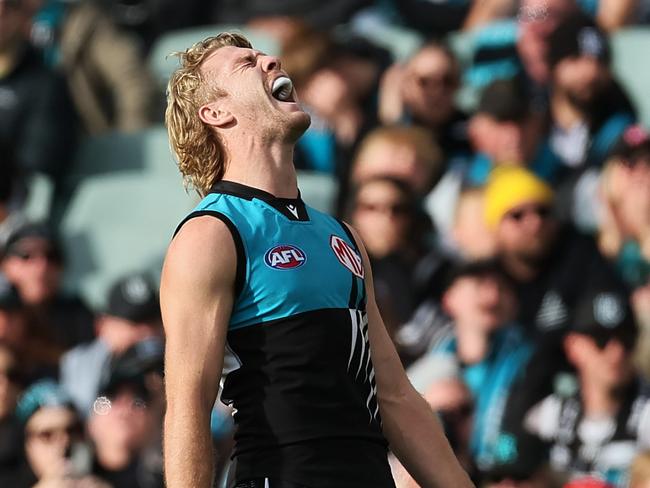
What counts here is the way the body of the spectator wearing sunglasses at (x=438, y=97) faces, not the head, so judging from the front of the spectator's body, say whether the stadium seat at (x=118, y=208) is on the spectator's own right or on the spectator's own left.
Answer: on the spectator's own right

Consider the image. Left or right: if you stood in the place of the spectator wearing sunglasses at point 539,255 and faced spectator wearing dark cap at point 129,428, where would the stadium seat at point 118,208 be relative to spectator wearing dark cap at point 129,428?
right

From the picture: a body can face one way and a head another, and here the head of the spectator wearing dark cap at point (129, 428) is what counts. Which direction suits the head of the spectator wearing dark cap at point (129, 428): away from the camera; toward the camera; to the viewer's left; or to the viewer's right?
toward the camera

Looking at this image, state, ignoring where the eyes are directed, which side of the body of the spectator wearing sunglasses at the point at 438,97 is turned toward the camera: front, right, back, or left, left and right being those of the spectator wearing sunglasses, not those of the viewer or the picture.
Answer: front

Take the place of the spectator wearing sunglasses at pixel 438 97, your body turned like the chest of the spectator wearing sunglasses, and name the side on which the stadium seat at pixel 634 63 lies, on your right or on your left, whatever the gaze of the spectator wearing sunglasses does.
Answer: on your left

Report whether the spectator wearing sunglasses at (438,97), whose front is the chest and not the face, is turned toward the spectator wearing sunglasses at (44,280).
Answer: no

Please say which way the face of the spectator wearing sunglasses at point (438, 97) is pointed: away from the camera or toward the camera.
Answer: toward the camera

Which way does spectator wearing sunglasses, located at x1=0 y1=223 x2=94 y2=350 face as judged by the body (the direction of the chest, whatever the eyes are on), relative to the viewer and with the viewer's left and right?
facing the viewer and to the left of the viewer

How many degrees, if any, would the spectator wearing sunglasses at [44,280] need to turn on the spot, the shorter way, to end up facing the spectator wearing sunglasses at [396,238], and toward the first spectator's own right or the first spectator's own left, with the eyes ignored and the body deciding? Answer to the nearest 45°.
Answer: approximately 90° to the first spectator's own left

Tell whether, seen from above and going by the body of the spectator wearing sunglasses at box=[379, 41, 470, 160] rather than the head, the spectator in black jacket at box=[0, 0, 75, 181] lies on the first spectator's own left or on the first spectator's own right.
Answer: on the first spectator's own right

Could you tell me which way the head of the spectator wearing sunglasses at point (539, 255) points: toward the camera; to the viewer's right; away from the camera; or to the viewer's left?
toward the camera

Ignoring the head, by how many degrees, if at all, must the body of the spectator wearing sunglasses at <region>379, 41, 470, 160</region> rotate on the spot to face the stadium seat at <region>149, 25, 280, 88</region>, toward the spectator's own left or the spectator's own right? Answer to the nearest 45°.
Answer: approximately 135° to the spectator's own right

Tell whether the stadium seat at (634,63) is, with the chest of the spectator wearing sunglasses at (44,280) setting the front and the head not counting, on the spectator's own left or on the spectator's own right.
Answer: on the spectator's own left

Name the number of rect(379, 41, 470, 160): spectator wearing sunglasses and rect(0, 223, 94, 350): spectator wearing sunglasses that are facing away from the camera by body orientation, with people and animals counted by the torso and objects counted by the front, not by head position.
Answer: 0
